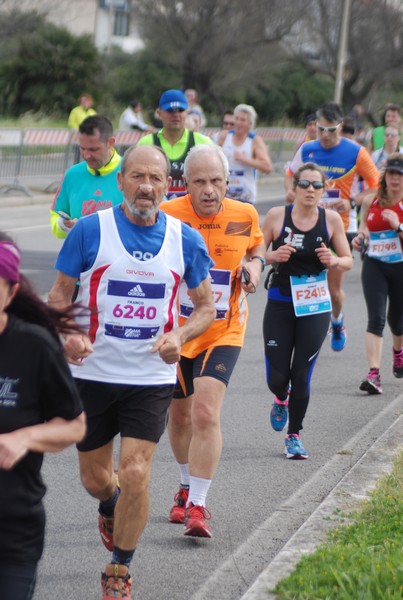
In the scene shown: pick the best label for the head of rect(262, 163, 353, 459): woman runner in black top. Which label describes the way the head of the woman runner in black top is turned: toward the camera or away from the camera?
toward the camera

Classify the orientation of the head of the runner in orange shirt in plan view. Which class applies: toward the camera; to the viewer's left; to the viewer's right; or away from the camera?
toward the camera

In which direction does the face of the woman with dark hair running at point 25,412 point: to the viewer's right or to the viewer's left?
to the viewer's left

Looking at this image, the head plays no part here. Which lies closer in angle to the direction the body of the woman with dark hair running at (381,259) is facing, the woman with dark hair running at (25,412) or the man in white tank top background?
the woman with dark hair running

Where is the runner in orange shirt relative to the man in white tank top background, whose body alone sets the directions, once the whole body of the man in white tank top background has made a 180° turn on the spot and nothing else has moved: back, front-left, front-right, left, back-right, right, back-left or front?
back-right

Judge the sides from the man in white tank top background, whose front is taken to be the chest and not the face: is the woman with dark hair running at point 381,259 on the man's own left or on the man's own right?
on the man's own left

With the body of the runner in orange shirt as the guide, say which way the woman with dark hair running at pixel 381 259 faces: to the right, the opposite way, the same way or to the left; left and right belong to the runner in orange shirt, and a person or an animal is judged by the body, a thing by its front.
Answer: the same way

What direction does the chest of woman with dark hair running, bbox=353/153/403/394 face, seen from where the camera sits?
toward the camera

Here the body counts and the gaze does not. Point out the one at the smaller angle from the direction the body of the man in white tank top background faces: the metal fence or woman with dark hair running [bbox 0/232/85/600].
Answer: the woman with dark hair running

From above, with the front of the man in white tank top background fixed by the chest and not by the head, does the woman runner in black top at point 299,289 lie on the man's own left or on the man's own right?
on the man's own left

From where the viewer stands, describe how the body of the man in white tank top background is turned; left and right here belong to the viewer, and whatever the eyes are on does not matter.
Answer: facing the viewer and to the left of the viewer

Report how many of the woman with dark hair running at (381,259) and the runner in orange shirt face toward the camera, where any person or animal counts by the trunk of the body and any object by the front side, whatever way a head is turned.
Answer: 2

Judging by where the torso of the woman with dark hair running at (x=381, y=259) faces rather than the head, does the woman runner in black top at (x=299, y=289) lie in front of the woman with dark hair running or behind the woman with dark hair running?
in front

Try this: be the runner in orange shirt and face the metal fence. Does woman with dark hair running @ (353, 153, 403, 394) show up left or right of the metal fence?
right
